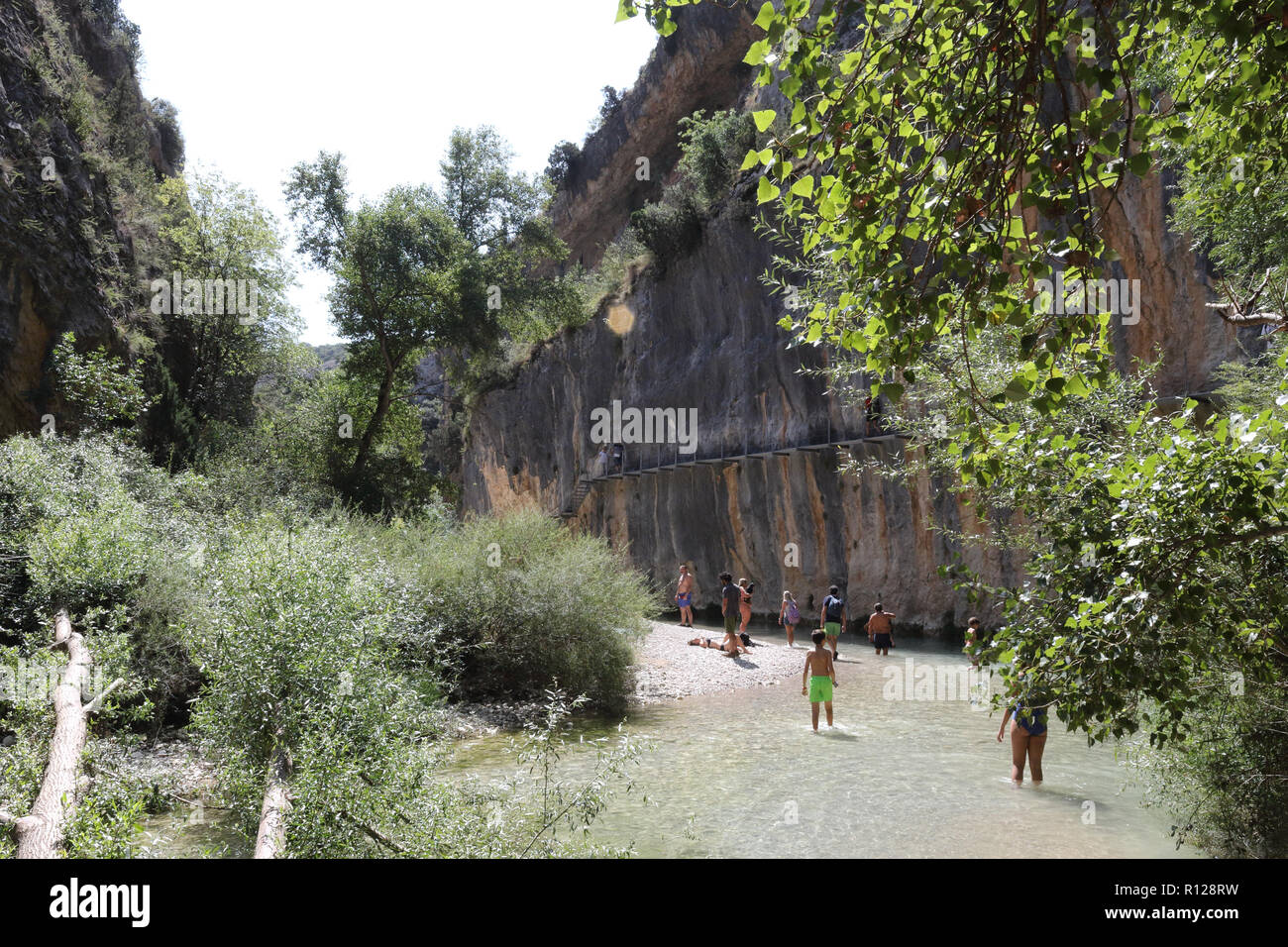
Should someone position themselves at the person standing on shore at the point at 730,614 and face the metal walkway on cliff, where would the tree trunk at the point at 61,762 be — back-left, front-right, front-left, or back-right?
back-left

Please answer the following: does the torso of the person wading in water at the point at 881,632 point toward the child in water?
no

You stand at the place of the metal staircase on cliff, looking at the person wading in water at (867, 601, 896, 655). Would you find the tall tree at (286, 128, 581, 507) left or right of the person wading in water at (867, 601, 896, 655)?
right

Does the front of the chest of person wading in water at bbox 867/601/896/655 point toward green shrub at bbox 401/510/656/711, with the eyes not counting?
no
